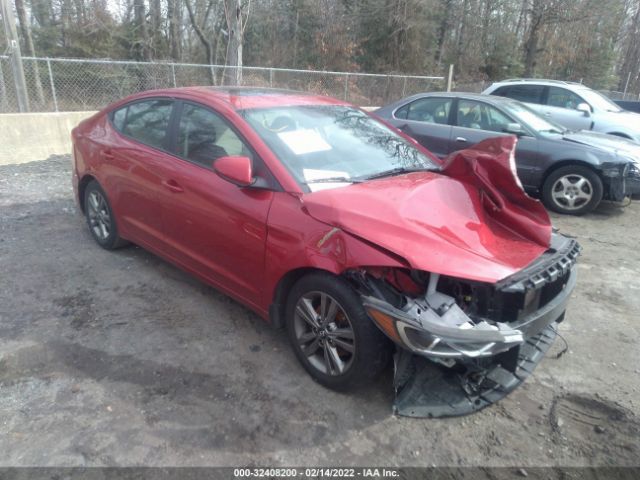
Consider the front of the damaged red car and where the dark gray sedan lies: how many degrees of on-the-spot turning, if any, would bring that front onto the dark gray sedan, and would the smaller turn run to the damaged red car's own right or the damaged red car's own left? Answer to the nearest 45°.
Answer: approximately 90° to the damaged red car's own left

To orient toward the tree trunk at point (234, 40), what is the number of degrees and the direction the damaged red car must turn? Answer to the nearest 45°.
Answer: approximately 135° to its left

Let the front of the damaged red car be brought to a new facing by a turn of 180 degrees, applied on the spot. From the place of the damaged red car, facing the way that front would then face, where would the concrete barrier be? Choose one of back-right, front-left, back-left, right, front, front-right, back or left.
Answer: front

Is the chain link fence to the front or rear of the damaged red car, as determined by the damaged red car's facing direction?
to the rear

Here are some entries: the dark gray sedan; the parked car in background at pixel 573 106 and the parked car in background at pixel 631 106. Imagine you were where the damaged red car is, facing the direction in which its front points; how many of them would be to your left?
3

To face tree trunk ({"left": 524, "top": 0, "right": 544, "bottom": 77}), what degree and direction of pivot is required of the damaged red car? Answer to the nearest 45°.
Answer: approximately 135° to its left

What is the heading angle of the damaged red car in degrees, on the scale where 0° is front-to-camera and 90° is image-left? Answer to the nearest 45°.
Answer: approximately 315°

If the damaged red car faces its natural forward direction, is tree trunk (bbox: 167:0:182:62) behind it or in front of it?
behind

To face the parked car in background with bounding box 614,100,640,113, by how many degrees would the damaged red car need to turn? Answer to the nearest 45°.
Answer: approximately 90° to its left

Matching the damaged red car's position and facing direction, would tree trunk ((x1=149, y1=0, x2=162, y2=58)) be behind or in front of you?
behind
